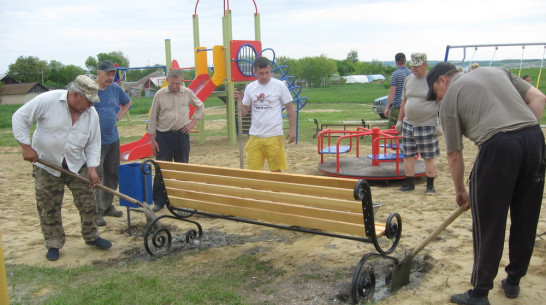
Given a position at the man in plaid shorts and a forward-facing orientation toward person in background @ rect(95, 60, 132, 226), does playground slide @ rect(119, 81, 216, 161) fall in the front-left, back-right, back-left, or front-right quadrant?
front-right

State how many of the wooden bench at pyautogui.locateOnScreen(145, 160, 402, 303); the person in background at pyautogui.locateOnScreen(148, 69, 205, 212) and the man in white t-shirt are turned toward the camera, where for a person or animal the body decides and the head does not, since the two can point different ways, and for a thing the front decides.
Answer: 2

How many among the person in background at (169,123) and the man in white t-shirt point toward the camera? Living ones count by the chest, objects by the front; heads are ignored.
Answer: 2

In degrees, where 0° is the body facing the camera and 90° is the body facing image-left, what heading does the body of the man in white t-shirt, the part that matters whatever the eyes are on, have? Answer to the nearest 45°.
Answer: approximately 0°

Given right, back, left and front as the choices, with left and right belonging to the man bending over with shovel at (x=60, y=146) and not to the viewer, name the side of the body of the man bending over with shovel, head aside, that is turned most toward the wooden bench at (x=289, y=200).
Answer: front

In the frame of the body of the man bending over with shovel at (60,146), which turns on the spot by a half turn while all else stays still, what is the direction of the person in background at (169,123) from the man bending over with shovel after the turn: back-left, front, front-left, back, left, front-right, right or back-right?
right

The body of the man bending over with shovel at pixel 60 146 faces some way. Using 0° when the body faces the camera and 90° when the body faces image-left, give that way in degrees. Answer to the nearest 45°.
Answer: approximately 315°

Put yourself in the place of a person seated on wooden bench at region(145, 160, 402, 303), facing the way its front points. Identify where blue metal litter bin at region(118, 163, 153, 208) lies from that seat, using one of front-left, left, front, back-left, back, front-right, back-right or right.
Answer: left

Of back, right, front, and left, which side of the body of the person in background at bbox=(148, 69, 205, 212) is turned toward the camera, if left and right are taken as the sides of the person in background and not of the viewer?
front

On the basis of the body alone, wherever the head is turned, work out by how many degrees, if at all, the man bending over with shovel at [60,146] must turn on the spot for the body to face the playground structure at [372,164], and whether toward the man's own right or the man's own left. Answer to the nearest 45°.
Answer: approximately 45° to the man's own left

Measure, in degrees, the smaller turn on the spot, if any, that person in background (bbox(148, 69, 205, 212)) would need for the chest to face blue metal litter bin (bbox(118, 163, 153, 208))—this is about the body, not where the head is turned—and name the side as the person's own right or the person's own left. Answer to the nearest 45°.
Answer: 0° — they already face it

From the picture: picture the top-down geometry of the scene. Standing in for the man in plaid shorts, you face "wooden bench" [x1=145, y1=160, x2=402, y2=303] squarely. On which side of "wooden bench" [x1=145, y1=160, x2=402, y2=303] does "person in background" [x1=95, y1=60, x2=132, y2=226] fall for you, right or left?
right

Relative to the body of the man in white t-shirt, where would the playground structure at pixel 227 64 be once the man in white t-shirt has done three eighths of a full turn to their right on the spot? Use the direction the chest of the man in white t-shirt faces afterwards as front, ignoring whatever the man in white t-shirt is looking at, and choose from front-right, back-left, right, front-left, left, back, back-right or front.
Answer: front-right
